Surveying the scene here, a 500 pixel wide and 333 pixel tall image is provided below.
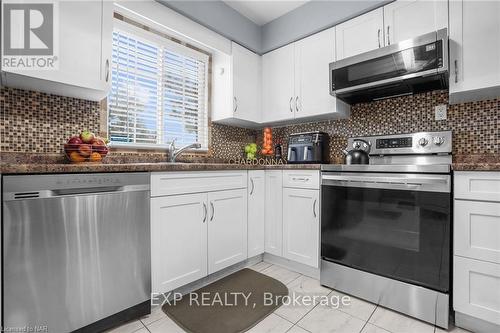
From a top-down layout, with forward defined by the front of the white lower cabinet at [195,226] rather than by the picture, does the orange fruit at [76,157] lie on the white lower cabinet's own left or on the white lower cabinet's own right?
on the white lower cabinet's own right

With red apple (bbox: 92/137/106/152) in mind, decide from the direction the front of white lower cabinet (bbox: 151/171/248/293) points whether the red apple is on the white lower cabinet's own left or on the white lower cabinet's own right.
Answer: on the white lower cabinet's own right

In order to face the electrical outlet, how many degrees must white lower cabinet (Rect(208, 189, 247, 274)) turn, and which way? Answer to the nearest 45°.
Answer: approximately 45° to its left

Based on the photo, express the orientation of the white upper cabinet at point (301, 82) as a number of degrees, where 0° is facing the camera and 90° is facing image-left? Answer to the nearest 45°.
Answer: approximately 45°

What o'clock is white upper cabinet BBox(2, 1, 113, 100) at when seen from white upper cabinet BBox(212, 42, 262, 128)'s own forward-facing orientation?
white upper cabinet BBox(2, 1, 113, 100) is roughly at 3 o'clock from white upper cabinet BBox(212, 42, 262, 128).

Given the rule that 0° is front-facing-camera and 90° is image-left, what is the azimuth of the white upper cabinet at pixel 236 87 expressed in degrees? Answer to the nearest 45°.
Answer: approximately 315°
